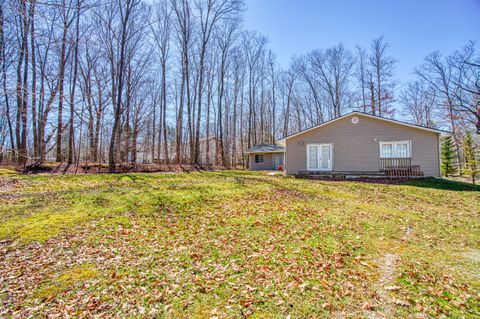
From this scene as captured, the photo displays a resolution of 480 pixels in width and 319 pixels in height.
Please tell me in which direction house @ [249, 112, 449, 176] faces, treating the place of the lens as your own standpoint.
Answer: facing the viewer

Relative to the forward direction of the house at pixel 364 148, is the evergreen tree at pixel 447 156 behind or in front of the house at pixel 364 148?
behind

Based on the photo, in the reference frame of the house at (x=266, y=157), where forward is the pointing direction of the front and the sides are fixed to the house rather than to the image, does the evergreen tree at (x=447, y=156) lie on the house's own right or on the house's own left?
on the house's own left
